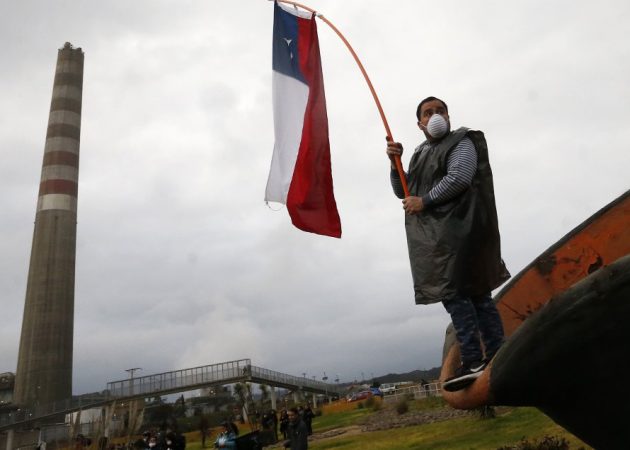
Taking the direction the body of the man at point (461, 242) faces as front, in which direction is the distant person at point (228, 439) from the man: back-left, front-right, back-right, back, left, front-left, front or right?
right

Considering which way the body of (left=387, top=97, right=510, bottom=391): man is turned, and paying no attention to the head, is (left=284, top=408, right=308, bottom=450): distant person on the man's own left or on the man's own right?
on the man's own right

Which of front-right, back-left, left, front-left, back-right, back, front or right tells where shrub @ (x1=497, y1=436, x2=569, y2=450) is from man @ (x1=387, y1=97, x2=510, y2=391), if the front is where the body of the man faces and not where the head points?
back-right

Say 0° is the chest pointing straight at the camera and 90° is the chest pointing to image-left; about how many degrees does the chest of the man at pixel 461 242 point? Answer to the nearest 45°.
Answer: approximately 45°

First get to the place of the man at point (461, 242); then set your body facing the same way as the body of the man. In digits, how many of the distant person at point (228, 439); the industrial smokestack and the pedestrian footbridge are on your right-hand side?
3

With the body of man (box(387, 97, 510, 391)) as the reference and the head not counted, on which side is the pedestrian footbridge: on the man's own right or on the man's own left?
on the man's own right

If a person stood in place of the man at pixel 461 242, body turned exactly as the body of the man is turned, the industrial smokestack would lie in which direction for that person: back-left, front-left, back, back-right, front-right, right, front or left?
right
